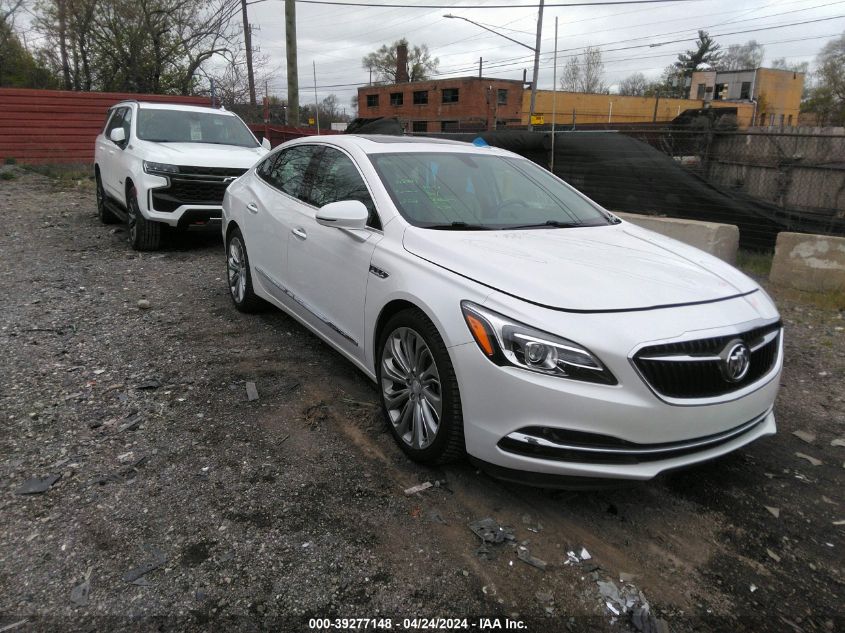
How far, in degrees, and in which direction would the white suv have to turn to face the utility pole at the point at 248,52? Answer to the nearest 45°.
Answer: approximately 135° to its left

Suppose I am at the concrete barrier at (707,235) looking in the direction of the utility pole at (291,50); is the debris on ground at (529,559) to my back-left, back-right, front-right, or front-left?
back-left

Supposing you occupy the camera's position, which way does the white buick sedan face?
facing the viewer and to the right of the viewer

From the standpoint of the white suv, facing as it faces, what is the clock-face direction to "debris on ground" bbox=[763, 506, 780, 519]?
The debris on ground is roughly at 1 o'clock from the white suv.

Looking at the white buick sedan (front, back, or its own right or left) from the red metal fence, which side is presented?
back

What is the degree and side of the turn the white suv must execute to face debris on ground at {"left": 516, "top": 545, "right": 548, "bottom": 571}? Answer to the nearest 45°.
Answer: approximately 45° to its right

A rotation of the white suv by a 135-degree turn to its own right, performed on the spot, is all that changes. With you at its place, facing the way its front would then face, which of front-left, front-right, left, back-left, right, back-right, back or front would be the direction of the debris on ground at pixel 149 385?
left

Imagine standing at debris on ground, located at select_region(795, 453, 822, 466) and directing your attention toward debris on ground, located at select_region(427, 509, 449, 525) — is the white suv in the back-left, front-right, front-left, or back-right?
front-right

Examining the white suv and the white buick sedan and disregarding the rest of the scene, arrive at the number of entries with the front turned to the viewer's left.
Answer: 0

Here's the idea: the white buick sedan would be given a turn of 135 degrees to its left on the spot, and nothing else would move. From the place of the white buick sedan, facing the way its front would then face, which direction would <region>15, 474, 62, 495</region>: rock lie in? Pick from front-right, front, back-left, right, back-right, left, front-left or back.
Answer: left

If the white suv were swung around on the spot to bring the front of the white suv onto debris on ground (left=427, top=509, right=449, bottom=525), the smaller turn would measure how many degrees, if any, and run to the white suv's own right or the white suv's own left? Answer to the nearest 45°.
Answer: approximately 45° to the white suv's own right

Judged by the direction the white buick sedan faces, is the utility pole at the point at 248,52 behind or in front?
behind

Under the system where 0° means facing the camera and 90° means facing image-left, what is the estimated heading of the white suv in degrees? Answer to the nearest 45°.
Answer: approximately 315°

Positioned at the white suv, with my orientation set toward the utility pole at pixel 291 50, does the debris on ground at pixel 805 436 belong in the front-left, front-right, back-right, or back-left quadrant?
back-right

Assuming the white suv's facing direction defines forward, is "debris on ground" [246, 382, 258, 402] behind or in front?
in front
